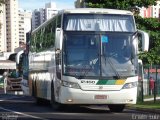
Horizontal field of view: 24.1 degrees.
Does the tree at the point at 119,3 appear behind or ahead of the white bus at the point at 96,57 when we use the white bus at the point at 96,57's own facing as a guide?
behind

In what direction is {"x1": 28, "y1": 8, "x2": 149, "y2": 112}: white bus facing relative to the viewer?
toward the camera

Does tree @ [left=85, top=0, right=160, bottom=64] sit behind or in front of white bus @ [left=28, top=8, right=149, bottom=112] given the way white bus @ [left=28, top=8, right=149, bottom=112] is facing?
behind
